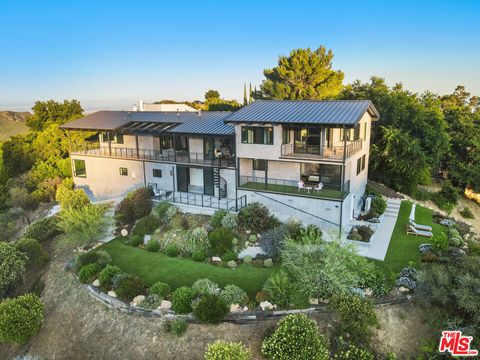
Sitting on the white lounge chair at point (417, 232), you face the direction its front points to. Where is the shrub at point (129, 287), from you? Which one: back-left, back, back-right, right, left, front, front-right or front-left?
back-right

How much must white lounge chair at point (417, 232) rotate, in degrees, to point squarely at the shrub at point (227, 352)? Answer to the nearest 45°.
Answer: approximately 90° to its right

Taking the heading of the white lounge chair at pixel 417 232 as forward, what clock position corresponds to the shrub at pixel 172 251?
The shrub is roughly at 5 o'clock from the white lounge chair.

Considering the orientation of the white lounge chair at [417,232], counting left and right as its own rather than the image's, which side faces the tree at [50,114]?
back

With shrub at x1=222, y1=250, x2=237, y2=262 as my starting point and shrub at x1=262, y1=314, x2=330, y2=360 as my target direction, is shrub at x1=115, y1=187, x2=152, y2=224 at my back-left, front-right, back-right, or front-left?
back-right

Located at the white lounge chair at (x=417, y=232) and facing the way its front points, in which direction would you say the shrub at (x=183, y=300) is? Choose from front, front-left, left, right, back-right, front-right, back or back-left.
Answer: back-right

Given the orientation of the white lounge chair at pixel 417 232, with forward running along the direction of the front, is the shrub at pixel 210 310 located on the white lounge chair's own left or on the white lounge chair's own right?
on the white lounge chair's own right

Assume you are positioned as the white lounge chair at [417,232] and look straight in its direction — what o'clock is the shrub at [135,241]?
The shrub is roughly at 5 o'clock from the white lounge chair.

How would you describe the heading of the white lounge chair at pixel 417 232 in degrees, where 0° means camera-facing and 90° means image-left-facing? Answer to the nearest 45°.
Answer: approximately 270°

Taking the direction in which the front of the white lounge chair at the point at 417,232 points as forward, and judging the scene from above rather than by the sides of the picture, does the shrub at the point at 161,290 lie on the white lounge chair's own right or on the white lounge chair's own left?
on the white lounge chair's own right

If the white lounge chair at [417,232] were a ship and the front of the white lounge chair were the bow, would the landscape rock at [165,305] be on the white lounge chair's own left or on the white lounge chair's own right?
on the white lounge chair's own right

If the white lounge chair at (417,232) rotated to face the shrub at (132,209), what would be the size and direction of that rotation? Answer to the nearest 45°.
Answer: approximately 180°

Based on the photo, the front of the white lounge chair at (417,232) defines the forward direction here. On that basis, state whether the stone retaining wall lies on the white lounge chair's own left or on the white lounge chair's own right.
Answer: on the white lounge chair's own right

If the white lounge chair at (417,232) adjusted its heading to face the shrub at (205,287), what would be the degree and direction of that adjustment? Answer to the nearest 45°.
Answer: approximately 135° to its right

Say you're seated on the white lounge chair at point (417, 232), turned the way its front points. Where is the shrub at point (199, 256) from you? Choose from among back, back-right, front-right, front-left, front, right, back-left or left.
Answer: back-right

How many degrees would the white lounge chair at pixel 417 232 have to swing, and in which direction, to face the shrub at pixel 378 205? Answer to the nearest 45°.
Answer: approximately 135° to its left
